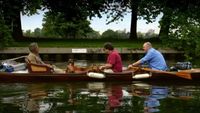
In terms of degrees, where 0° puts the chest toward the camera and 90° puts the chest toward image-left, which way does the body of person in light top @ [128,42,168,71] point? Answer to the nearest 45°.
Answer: approximately 90°

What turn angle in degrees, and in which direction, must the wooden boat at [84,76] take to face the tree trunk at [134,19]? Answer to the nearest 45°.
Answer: approximately 90° to its left

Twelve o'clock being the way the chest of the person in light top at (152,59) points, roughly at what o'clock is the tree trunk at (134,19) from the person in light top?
The tree trunk is roughly at 3 o'clock from the person in light top.

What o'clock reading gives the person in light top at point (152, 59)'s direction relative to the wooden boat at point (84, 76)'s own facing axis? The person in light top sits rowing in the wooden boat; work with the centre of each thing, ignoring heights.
The person in light top is roughly at 12 o'clock from the wooden boat.

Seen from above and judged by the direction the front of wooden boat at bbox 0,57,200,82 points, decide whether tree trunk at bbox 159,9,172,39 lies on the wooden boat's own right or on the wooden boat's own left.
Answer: on the wooden boat's own left

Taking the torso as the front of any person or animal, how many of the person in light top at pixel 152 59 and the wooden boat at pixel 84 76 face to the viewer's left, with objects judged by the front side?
1

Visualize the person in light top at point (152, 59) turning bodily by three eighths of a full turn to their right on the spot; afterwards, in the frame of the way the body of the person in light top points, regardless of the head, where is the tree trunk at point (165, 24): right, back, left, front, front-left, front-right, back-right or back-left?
front-left

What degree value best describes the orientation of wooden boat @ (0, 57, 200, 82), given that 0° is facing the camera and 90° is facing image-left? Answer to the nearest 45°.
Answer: approximately 270°

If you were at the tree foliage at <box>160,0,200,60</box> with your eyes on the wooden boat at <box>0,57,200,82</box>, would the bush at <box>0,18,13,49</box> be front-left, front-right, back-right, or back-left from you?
front-right

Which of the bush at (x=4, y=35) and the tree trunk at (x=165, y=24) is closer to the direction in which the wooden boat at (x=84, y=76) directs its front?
the tree trunk

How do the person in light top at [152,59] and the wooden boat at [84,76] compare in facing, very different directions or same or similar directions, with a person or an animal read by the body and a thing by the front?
very different directions
